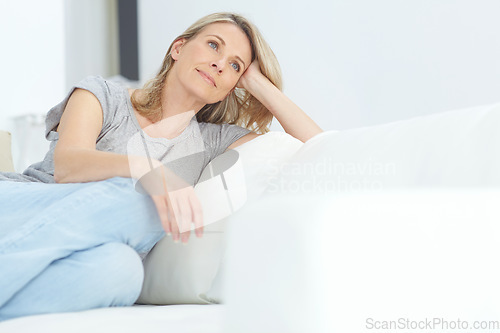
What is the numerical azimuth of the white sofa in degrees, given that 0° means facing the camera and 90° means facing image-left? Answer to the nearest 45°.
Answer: approximately 45°

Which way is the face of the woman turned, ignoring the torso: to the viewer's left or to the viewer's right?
to the viewer's right

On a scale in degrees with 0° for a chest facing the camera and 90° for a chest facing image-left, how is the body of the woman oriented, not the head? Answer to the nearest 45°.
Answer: approximately 0°
